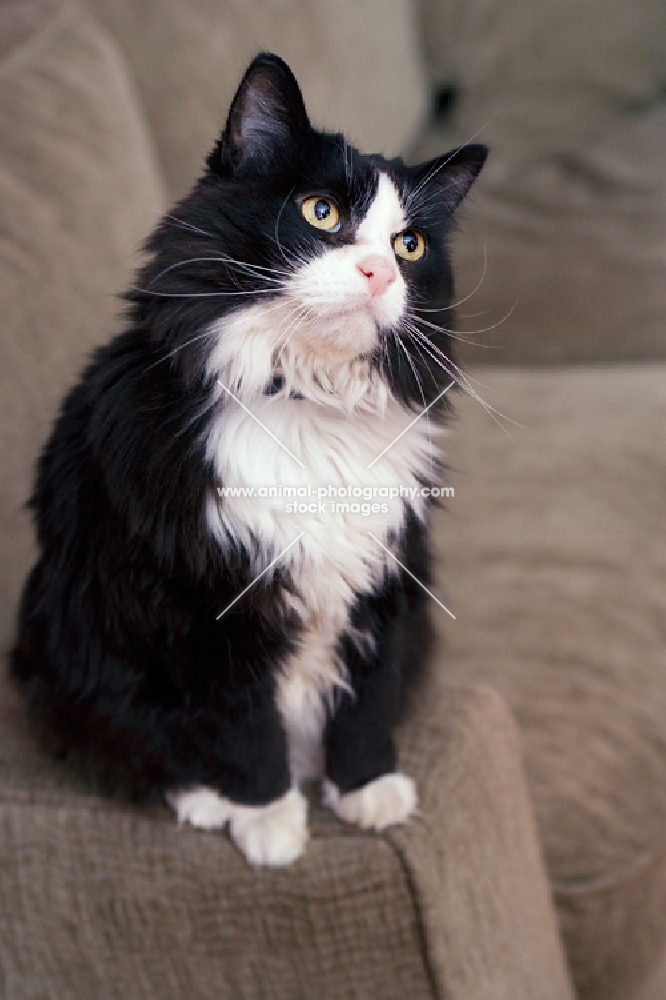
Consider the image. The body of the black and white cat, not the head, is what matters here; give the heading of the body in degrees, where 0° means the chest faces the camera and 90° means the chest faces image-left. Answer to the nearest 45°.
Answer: approximately 315°
